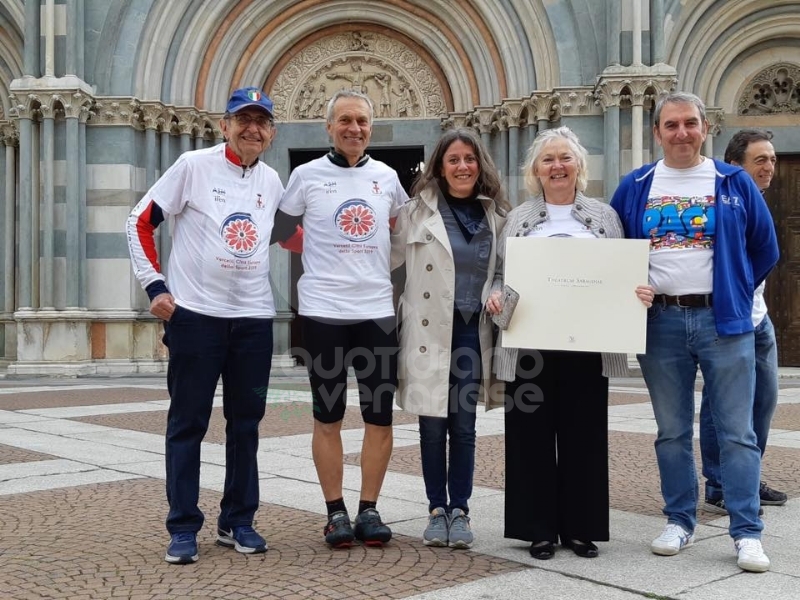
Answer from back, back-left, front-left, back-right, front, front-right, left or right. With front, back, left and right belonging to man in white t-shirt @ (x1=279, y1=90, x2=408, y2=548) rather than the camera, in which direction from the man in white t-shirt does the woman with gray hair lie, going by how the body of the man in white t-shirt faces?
left

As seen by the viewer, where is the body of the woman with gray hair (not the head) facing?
toward the camera

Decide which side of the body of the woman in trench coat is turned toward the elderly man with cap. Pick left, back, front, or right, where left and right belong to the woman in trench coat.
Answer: right

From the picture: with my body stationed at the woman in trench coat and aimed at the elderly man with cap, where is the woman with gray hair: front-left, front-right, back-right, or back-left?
back-left

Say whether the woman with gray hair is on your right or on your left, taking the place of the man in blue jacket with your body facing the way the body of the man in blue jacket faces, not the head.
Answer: on your right

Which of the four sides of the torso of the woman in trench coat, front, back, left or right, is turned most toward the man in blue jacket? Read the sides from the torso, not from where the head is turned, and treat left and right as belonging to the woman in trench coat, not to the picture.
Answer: left

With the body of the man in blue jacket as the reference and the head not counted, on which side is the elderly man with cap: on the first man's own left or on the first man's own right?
on the first man's own right

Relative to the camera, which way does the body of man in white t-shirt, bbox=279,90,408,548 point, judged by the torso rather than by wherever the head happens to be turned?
toward the camera

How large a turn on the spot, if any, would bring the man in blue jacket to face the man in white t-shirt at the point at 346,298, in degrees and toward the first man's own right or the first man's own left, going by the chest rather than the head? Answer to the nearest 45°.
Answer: approximately 90° to the first man's own right

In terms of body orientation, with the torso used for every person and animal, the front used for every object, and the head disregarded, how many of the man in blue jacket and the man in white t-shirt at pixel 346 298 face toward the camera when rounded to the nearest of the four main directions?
2

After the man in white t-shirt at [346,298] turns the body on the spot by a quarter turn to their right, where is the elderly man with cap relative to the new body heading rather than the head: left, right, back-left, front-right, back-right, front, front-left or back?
front
